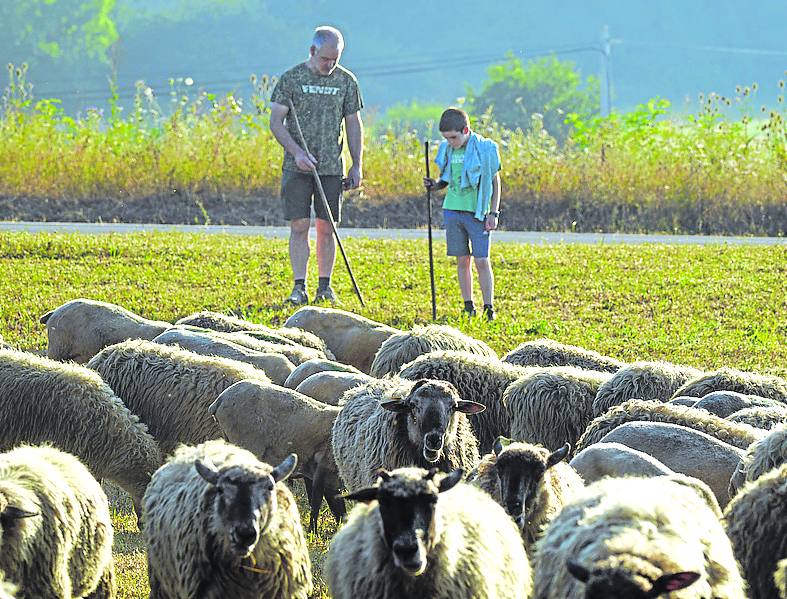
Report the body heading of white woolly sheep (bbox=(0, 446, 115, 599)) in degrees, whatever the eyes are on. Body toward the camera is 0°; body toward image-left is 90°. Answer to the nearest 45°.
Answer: approximately 45°

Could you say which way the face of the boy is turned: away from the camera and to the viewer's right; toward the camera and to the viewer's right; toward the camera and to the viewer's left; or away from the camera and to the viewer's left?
toward the camera and to the viewer's left

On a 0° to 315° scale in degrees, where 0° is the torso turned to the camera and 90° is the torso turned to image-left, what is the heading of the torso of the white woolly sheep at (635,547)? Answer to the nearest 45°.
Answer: approximately 0°

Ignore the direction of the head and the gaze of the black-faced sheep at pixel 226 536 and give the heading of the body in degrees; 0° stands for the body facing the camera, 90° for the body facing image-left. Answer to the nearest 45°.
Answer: approximately 0°

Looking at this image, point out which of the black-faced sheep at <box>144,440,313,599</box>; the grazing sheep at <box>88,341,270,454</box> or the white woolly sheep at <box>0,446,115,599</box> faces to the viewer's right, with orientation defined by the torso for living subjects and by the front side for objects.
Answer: the grazing sheep

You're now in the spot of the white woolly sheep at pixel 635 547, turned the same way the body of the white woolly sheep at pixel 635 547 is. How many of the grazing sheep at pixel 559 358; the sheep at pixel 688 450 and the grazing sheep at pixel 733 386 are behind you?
3

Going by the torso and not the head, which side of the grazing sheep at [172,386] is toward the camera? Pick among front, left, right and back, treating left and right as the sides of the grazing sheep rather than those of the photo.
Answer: right

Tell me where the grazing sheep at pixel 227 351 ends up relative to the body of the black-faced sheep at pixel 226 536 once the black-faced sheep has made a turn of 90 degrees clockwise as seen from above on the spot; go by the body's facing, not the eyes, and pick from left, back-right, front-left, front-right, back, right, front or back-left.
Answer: right

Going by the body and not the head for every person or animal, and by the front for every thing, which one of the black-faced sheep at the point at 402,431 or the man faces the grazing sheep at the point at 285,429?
the man
